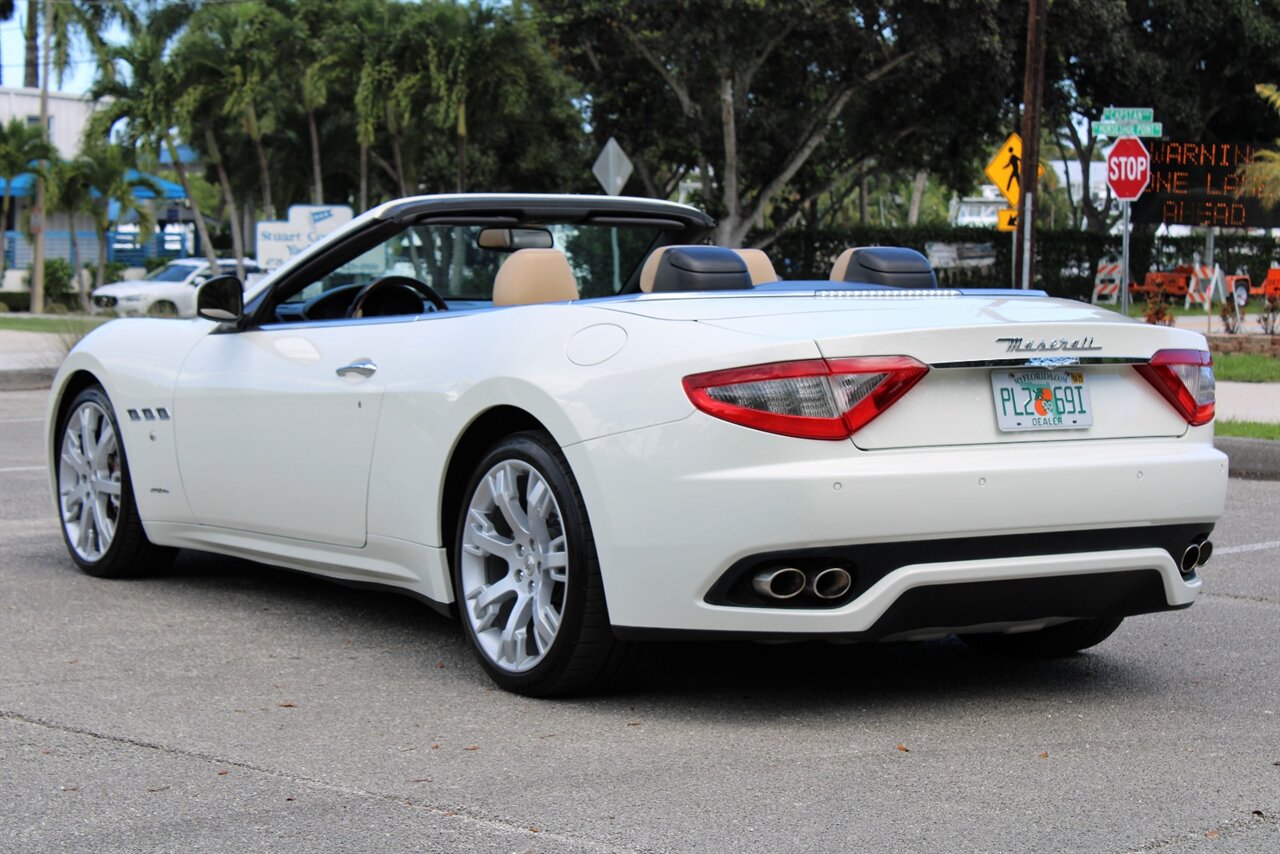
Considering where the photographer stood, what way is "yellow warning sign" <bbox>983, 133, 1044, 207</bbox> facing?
facing the viewer

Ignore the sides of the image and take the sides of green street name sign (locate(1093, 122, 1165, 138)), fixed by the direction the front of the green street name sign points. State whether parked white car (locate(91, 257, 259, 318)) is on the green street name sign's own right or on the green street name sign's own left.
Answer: on the green street name sign's own right

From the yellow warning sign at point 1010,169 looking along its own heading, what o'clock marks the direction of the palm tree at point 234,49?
The palm tree is roughly at 4 o'clock from the yellow warning sign.

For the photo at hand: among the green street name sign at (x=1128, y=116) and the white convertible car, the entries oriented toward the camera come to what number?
1

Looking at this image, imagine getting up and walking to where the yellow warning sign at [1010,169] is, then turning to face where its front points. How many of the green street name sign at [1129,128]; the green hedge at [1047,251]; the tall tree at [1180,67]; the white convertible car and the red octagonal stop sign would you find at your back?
2

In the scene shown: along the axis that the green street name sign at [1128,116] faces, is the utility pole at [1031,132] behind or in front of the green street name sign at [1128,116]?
behind

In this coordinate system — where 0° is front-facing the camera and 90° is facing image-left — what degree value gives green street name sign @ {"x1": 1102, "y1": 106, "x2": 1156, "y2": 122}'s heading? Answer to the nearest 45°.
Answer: approximately 0°

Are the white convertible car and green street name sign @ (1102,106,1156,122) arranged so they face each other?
no

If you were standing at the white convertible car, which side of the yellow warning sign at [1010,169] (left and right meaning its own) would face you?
front

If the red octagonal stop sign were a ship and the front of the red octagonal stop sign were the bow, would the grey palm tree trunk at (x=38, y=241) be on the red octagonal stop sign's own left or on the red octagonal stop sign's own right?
on the red octagonal stop sign's own right

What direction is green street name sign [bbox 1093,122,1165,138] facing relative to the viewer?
toward the camera

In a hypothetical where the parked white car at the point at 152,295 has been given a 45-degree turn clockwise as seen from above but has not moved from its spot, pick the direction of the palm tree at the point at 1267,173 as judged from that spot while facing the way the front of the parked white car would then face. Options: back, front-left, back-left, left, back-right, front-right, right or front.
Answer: back-left

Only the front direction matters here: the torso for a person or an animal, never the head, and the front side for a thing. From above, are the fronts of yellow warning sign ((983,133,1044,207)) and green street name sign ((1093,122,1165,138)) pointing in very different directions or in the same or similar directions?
same or similar directions

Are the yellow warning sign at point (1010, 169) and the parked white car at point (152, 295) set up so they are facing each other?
no

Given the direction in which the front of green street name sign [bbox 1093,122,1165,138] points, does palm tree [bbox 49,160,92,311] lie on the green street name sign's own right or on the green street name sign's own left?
on the green street name sign's own right

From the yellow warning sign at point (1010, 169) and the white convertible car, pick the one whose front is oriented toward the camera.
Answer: the yellow warning sign

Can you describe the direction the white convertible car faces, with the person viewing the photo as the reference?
facing away from the viewer and to the left of the viewer

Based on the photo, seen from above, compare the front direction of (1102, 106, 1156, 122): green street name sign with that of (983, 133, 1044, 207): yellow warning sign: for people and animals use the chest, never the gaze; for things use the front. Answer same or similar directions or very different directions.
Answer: same or similar directions
